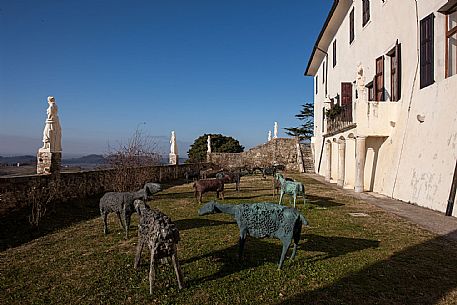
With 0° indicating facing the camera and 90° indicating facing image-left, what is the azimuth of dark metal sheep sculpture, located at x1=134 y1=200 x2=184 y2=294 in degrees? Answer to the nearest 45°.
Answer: approximately 135°

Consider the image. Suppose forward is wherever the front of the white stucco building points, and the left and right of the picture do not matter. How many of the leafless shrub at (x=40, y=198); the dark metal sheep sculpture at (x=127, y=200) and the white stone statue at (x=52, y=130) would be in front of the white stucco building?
3

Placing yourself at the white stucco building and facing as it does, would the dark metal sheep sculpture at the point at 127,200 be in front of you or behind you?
in front

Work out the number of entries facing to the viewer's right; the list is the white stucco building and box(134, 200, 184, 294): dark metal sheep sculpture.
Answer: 0

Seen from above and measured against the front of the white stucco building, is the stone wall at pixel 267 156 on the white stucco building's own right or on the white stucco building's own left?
on the white stucco building's own right

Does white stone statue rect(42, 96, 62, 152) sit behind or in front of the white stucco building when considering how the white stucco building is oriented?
in front

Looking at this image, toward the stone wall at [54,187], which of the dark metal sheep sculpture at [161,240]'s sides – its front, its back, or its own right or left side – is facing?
front

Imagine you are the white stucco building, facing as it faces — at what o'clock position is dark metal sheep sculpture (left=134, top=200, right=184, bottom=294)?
The dark metal sheep sculpture is roughly at 11 o'clock from the white stucco building.

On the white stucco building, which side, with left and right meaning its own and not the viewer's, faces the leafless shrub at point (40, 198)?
front

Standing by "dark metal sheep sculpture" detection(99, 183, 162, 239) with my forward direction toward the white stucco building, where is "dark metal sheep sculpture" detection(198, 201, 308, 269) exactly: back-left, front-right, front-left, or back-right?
front-right

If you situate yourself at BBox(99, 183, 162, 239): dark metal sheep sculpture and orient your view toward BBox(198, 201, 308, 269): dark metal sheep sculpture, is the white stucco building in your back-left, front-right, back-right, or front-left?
front-left

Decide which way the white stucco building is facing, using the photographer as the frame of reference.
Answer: facing the viewer and to the left of the viewer
